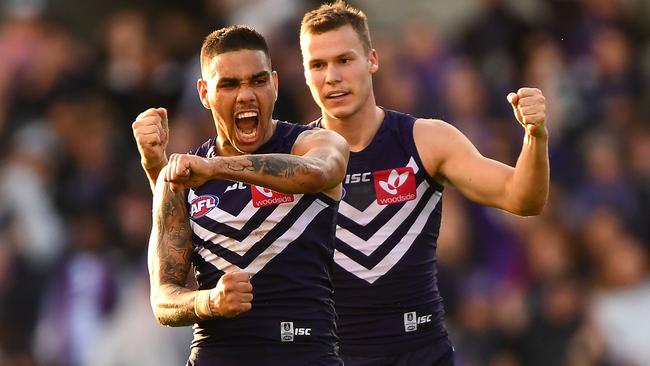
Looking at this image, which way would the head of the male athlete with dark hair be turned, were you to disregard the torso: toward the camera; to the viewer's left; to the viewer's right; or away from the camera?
toward the camera

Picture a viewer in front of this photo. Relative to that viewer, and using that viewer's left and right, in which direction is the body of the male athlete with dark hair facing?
facing the viewer
